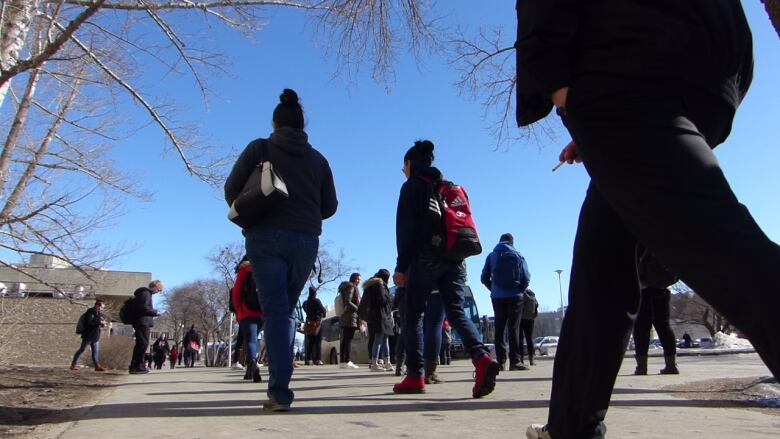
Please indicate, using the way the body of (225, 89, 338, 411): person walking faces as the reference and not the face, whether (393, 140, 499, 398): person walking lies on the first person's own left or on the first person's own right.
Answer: on the first person's own right

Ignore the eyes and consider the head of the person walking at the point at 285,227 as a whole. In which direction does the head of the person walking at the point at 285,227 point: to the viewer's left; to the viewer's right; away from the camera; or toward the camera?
away from the camera

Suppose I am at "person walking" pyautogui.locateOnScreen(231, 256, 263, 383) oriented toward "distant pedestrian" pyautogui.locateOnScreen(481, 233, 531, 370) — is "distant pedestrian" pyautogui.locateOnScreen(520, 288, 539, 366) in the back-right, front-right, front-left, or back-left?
front-left

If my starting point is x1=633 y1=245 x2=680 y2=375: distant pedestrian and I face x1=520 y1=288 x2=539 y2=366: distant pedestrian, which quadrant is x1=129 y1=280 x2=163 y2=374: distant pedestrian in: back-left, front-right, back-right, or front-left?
front-left

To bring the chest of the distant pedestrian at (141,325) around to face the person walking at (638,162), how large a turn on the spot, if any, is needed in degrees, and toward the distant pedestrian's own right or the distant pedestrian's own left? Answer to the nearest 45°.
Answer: approximately 90° to the distant pedestrian's own right

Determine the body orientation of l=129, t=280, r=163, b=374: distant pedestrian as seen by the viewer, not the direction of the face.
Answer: to the viewer's right

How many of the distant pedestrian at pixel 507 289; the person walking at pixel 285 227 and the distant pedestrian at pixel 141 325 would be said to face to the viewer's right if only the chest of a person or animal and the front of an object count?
1

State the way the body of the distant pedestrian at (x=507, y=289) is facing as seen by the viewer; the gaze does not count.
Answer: away from the camera

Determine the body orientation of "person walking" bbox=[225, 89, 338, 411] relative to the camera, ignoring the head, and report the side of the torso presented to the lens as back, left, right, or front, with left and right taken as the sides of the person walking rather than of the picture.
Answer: back

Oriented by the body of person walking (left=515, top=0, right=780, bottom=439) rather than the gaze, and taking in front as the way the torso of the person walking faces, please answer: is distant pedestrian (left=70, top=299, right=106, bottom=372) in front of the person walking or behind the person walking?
in front
